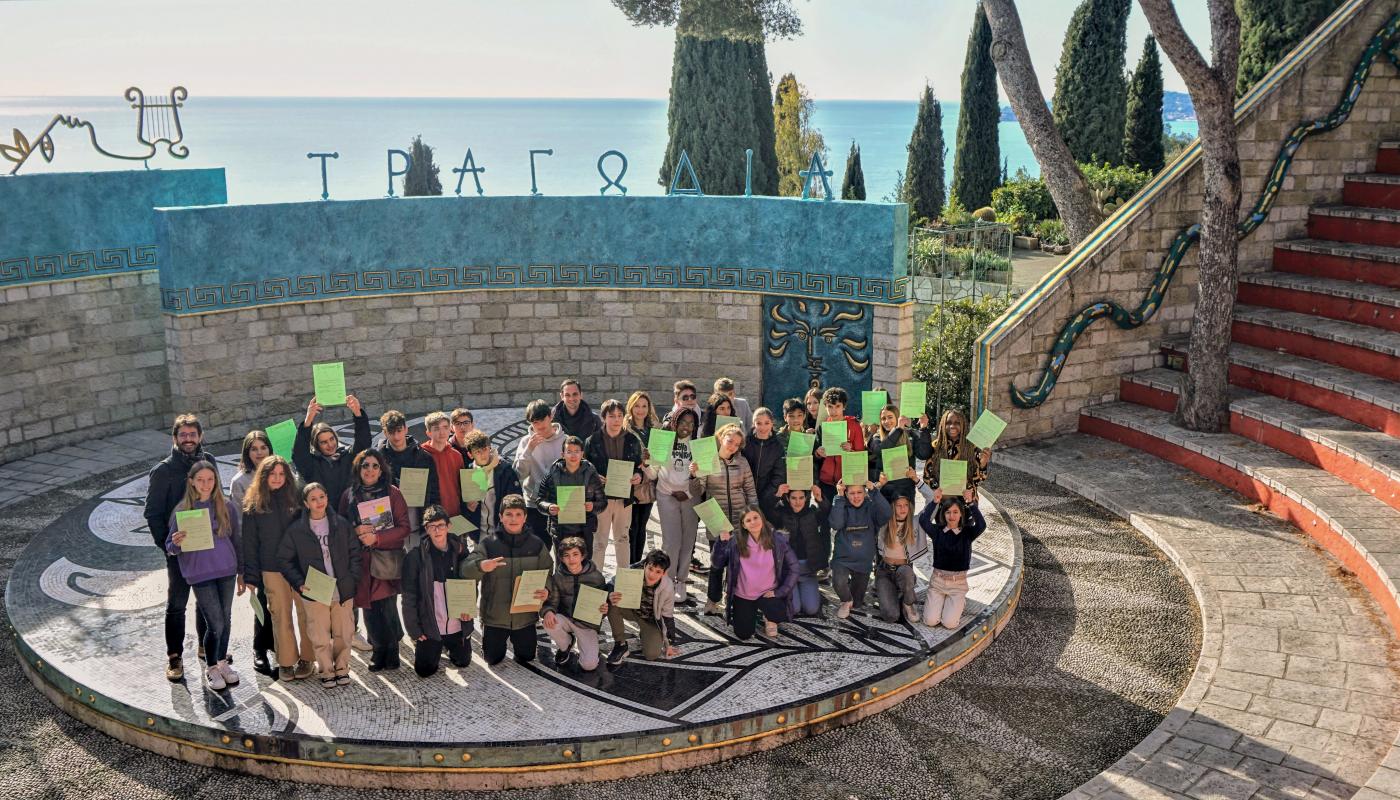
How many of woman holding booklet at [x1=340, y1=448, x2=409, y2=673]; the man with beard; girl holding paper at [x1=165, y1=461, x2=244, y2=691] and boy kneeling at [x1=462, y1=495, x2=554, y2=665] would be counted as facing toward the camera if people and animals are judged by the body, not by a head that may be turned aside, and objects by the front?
4

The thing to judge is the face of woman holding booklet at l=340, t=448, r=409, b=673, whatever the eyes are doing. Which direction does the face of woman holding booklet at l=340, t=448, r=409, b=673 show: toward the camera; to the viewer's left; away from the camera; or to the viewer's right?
toward the camera

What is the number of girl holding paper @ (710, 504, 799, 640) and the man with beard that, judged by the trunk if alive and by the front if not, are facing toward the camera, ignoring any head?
2

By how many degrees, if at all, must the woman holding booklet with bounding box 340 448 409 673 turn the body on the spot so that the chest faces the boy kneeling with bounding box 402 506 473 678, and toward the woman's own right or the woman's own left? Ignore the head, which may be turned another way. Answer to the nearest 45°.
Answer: approximately 45° to the woman's own left

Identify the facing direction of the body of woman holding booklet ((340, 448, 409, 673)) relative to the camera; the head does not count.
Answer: toward the camera

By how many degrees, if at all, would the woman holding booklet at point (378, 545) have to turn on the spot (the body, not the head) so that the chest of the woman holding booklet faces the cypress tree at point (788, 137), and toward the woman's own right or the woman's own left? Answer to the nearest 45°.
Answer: approximately 135° to the woman's own left

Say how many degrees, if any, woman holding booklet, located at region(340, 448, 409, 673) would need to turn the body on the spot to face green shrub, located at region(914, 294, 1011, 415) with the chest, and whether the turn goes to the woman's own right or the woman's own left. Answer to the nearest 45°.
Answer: approximately 135° to the woman's own left

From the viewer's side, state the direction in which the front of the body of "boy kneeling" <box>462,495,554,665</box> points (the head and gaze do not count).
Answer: toward the camera

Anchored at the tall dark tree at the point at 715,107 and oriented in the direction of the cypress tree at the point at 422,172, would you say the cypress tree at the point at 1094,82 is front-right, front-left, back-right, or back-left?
back-right

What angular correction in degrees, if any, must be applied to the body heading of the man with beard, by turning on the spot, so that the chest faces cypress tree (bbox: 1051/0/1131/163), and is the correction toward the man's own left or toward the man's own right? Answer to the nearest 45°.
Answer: approximately 135° to the man's own left

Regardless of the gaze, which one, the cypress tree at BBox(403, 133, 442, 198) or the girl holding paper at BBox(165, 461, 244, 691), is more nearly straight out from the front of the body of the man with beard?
the girl holding paper

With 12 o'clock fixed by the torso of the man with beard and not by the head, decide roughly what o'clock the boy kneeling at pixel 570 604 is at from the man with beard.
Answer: The boy kneeling is roughly at 10 o'clock from the man with beard.

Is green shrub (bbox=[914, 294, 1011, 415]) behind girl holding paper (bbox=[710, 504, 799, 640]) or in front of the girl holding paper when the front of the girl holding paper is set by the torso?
behind

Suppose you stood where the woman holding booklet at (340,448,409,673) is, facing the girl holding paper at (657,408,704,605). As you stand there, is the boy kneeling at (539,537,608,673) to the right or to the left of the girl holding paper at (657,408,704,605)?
right

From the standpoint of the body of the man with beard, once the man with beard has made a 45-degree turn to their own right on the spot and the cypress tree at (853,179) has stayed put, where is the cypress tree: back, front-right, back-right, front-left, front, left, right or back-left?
back

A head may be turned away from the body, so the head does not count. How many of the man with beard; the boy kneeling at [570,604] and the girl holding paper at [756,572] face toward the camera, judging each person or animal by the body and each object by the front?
3

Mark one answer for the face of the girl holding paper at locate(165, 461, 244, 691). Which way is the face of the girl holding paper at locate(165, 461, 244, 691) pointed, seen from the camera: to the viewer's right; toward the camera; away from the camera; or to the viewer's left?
toward the camera
